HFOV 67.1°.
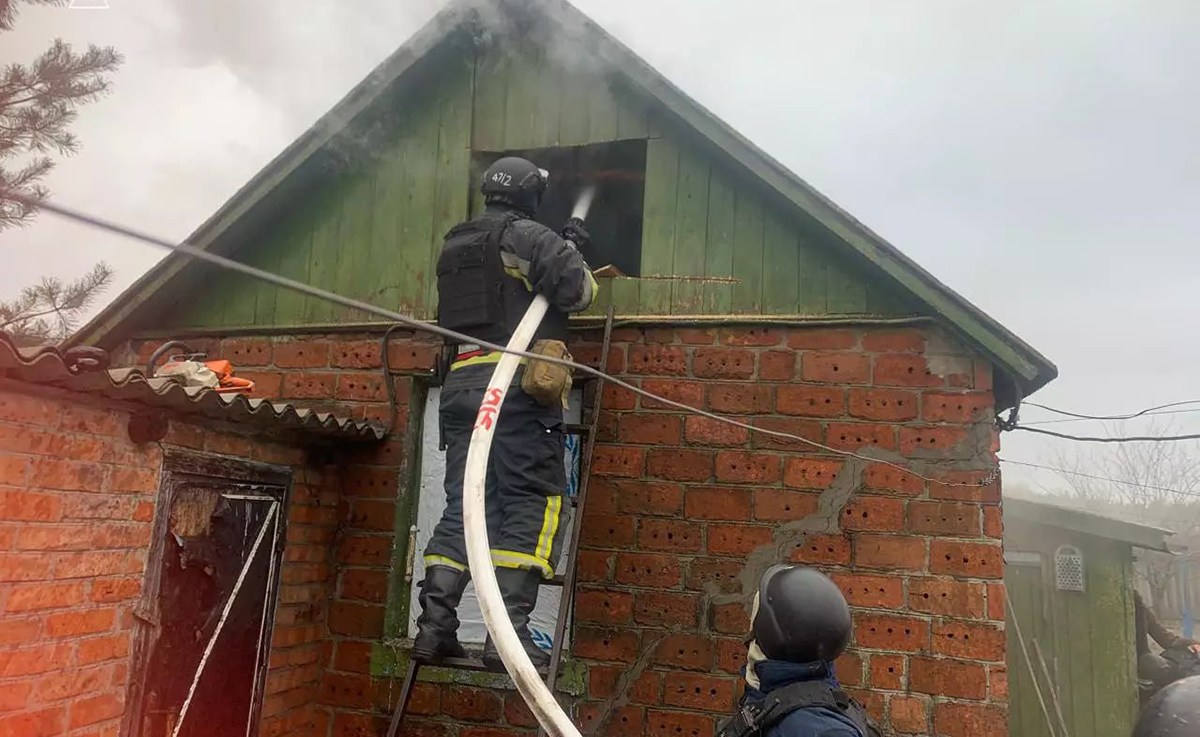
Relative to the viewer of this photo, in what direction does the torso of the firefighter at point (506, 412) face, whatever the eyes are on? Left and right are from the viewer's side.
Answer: facing away from the viewer and to the right of the viewer

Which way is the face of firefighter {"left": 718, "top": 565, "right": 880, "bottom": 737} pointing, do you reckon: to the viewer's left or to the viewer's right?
to the viewer's left

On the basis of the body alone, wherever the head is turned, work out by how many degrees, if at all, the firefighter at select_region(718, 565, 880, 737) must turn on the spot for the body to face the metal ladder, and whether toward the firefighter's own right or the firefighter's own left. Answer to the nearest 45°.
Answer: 0° — they already face it

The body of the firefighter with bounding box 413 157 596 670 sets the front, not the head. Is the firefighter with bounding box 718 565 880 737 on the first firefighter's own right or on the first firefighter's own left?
on the first firefighter's own right

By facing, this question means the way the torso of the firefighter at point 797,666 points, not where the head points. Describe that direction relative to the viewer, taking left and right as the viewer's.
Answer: facing away from the viewer and to the left of the viewer
